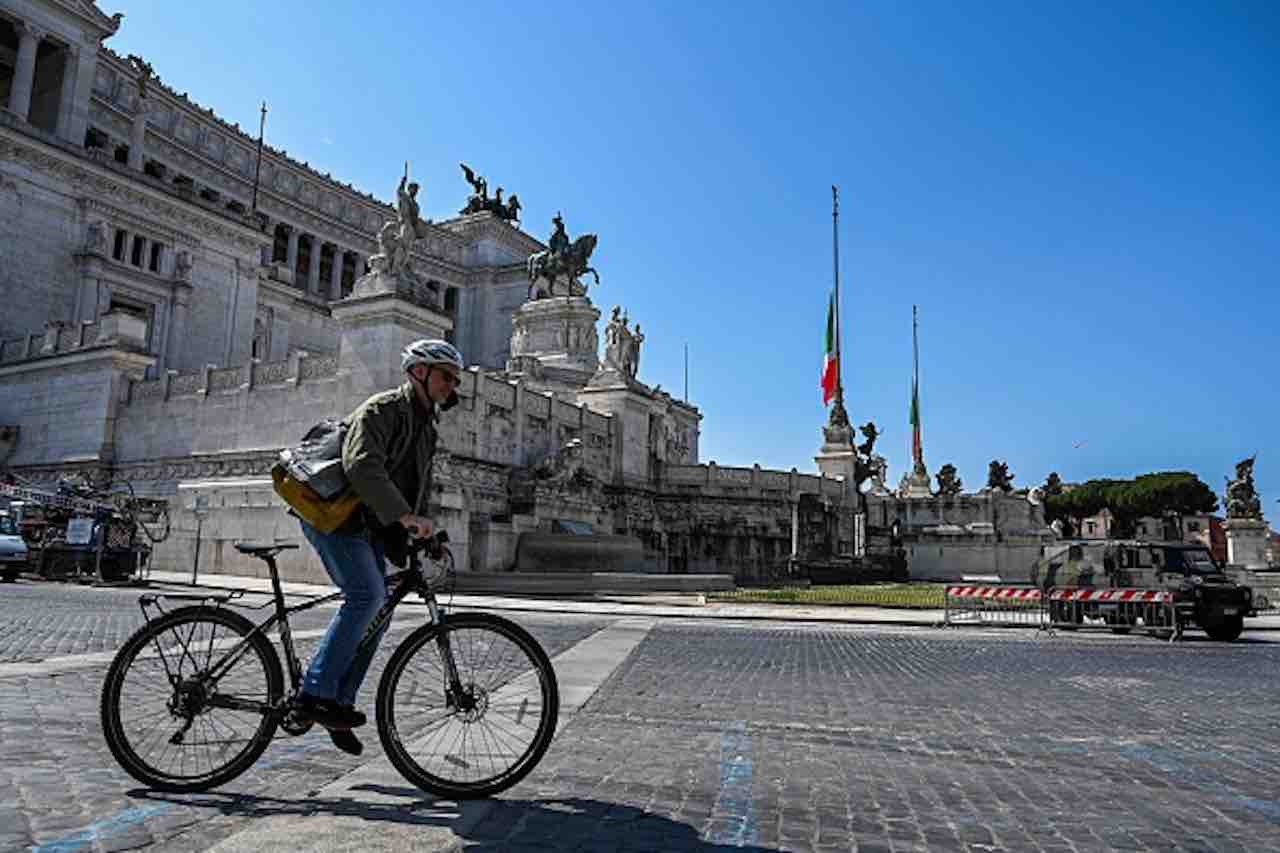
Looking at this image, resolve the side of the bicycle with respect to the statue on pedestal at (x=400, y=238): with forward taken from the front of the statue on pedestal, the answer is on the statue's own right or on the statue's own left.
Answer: on the statue's own right

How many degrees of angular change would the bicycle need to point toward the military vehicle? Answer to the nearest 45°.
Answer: approximately 45° to its left

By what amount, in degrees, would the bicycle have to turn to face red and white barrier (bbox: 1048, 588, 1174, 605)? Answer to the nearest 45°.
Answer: approximately 45° to its left

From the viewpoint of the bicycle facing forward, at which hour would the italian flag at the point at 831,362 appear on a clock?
The italian flag is roughly at 10 o'clock from the bicycle.

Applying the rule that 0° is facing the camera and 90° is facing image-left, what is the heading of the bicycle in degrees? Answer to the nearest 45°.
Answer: approximately 270°

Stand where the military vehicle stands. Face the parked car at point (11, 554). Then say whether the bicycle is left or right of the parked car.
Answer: left

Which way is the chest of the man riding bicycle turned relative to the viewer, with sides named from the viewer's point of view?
facing to the right of the viewer
